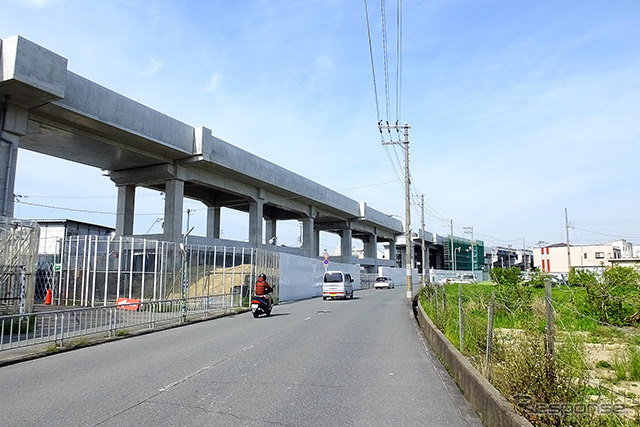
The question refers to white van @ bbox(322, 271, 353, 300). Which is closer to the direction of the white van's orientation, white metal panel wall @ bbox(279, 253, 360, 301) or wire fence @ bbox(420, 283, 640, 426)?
the white metal panel wall

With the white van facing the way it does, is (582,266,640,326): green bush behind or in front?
behind

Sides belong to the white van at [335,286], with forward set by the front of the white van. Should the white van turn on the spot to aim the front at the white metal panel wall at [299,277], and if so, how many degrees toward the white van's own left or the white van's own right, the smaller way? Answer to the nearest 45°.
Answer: approximately 45° to the white van's own left

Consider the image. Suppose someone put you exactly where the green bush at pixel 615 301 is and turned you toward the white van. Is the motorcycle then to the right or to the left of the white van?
left

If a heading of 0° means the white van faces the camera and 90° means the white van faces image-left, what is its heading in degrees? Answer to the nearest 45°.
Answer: approximately 180°

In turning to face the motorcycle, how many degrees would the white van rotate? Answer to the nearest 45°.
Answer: approximately 180°

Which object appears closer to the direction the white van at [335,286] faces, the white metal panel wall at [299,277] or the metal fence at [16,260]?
the white metal panel wall

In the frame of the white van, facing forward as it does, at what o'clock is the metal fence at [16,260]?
The metal fence is roughly at 7 o'clock from the white van.
